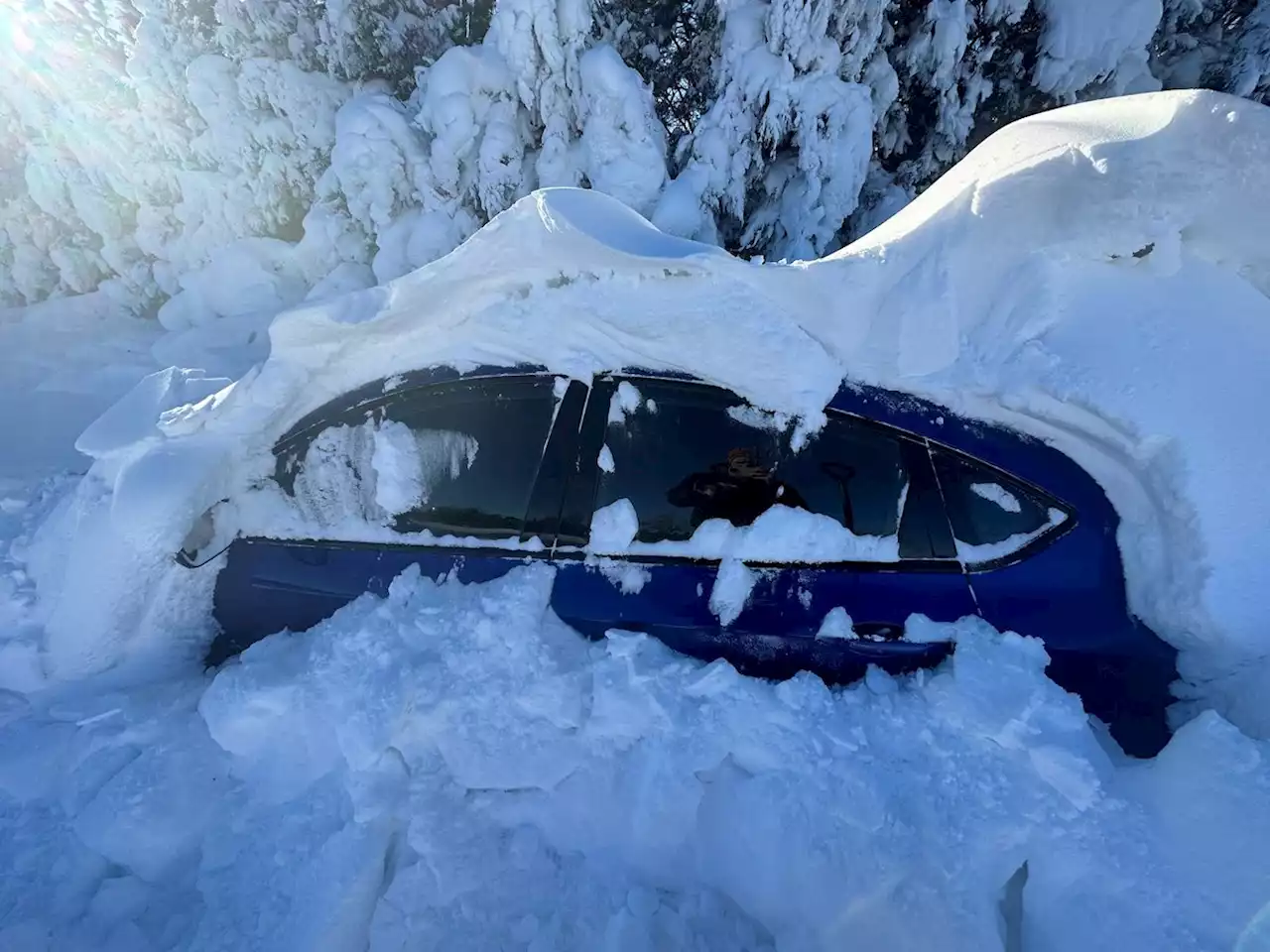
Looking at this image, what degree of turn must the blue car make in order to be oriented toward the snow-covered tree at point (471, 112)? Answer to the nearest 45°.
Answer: approximately 45° to its right

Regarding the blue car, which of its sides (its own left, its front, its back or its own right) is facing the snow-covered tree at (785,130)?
right

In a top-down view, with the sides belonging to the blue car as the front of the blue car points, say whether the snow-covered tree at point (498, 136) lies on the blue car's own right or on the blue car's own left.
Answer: on the blue car's own right

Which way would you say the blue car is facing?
to the viewer's left
